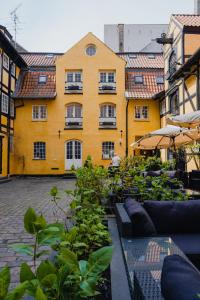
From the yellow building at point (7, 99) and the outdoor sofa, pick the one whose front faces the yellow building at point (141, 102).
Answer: the yellow building at point (7, 99)

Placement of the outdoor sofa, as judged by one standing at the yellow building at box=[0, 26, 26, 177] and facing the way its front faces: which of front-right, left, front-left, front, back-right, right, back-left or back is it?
right

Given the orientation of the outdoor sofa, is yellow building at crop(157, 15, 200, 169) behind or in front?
behind

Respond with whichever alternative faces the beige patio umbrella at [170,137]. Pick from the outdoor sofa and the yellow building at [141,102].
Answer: the yellow building

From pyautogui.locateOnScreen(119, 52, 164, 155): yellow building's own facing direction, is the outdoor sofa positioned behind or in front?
in front

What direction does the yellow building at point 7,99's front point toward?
to the viewer's right
